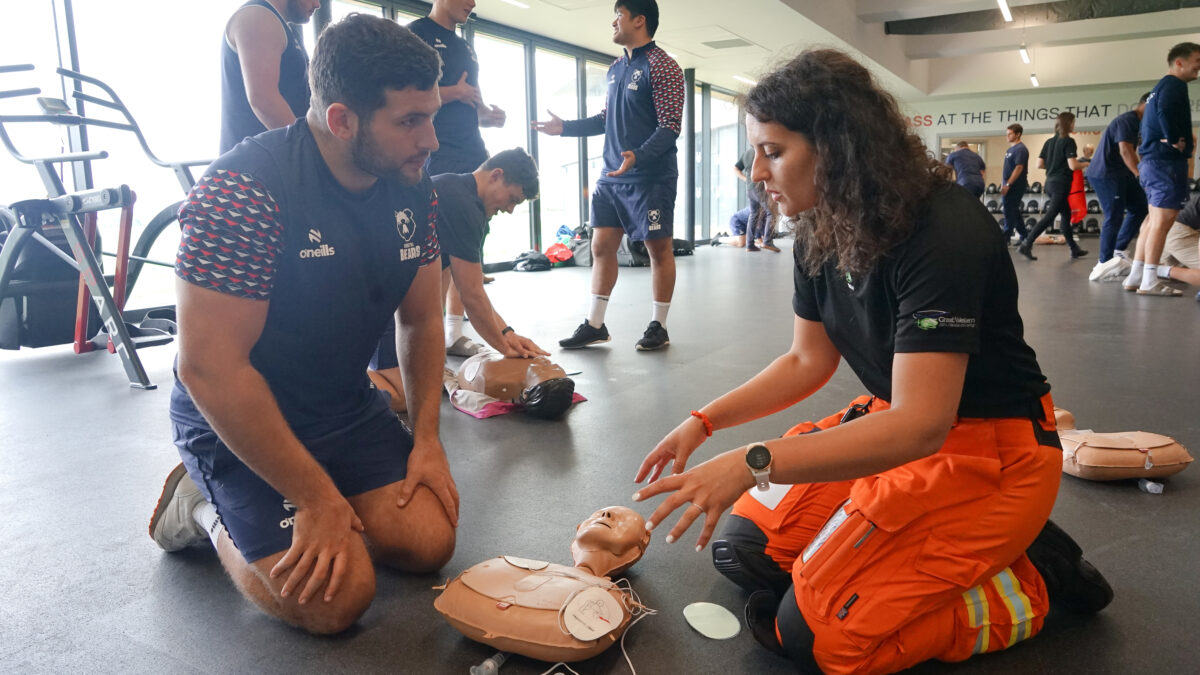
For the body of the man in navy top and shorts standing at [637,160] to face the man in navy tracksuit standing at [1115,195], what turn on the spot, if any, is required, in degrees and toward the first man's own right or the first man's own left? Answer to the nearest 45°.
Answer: approximately 180°

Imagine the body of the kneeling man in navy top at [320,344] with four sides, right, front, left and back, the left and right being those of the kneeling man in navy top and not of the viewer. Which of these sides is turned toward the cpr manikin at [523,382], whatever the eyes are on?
left

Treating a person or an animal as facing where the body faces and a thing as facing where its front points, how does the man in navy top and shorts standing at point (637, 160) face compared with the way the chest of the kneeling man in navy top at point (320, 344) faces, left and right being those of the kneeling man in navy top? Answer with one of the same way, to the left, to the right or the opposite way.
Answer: to the right

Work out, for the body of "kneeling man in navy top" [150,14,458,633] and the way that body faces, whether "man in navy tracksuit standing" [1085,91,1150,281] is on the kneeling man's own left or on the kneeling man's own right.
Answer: on the kneeling man's own left

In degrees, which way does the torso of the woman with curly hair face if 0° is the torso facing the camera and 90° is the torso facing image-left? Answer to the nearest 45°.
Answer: approximately 45°

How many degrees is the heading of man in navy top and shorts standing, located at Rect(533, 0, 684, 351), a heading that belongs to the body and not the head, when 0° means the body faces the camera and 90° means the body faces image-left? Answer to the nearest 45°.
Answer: approximately 45°

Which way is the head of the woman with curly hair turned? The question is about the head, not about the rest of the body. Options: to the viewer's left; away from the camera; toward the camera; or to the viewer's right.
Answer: to the viewer's left
